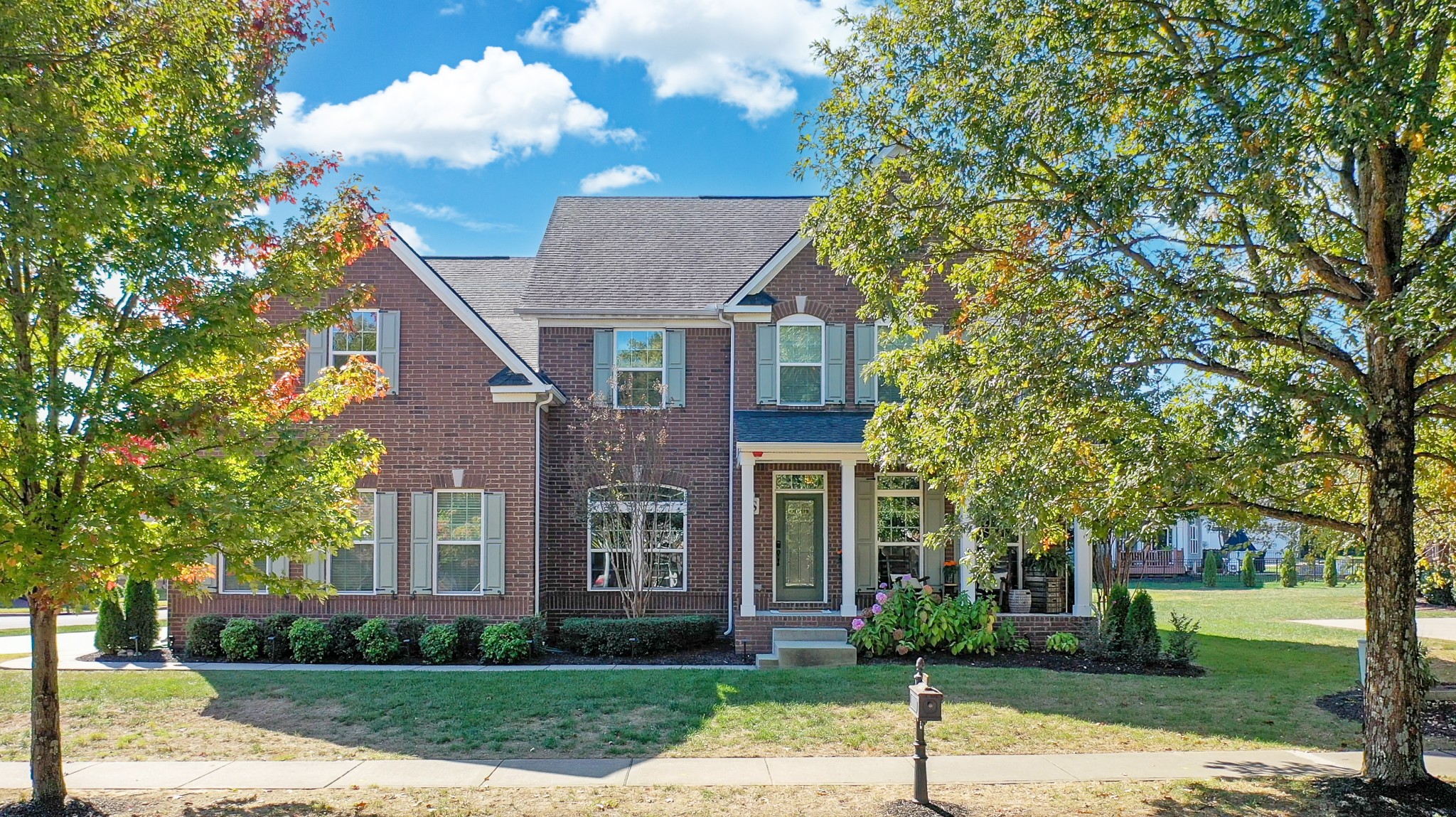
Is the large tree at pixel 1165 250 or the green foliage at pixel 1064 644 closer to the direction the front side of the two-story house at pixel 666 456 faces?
the large tree

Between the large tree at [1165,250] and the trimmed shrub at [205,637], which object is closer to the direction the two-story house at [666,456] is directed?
the large tree

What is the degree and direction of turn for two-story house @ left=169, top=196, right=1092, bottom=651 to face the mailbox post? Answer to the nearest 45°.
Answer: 0° — it already faces it

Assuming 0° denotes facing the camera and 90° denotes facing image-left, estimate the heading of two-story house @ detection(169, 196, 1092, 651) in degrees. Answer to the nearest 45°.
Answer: approximately 0°

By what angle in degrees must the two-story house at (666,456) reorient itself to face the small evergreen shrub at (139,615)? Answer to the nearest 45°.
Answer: approximately 90° to its right

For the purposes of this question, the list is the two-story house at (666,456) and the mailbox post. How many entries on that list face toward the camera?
2
